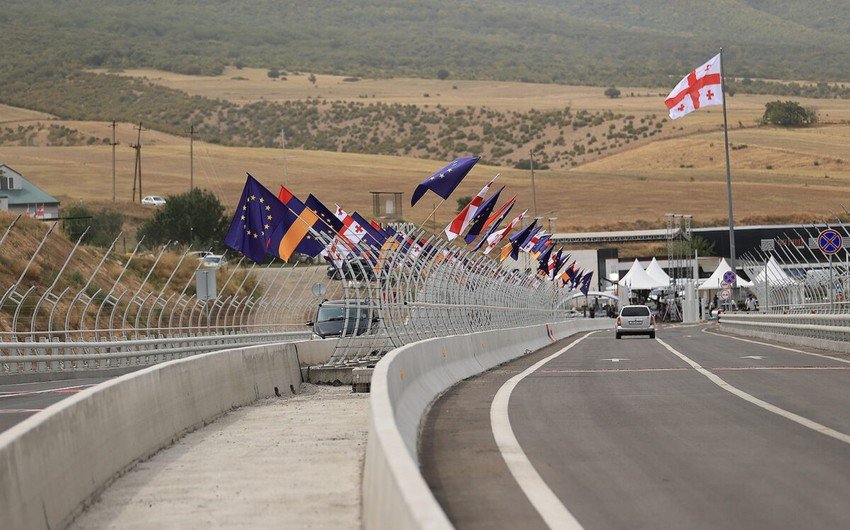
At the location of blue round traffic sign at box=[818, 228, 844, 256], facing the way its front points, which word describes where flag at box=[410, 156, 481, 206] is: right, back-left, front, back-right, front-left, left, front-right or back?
front-right

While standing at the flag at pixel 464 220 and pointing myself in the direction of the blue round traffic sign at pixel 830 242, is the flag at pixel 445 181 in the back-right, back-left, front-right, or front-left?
back-right

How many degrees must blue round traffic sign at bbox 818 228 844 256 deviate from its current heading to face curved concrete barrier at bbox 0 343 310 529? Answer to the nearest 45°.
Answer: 0° — it already faces it

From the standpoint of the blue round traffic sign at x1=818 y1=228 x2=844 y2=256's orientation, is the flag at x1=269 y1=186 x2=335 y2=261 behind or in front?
in front

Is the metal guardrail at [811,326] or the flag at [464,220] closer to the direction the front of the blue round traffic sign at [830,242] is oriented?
the metal guardrail

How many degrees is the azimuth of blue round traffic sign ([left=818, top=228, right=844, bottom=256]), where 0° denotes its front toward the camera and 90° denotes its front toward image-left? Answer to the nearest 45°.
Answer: approximately 0°
